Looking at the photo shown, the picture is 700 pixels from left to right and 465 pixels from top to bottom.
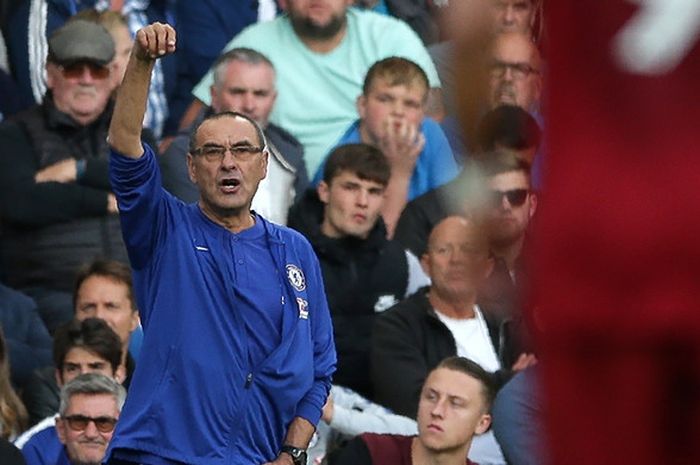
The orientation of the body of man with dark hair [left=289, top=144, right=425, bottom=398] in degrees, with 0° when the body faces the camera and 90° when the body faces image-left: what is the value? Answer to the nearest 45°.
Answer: approximately 0°

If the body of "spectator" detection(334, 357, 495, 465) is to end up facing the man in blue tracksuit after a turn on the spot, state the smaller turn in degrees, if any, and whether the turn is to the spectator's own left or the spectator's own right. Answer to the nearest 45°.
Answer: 0° — they already face them

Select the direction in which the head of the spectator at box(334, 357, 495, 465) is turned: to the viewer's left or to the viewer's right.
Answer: to the viewer's left

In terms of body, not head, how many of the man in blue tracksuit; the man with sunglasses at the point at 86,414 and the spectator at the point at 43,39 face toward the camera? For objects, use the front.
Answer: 3
